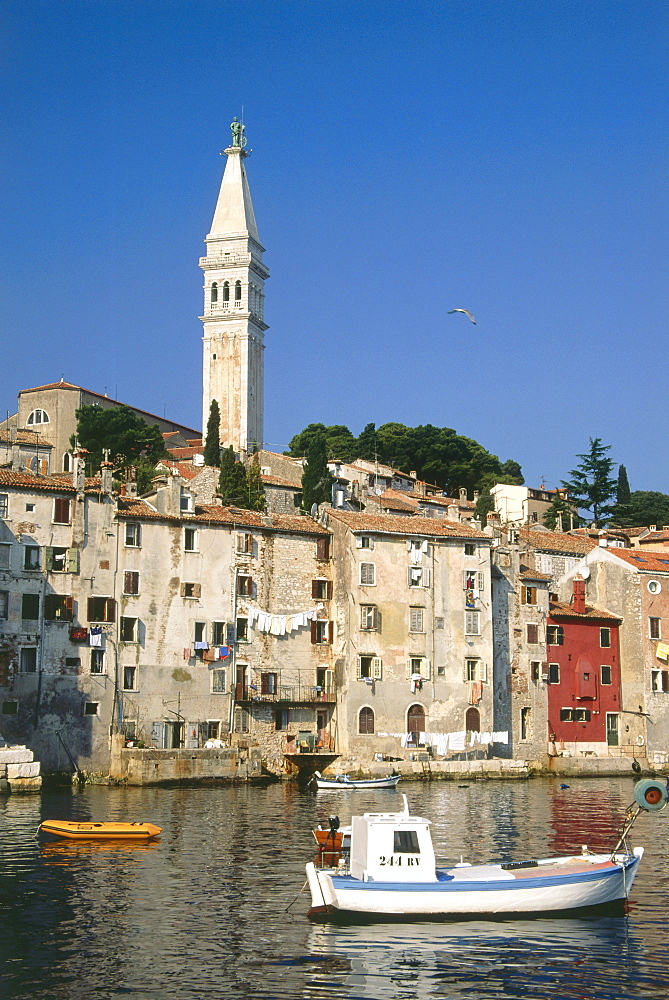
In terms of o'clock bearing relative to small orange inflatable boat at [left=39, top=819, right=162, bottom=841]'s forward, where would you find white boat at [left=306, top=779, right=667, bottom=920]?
The white boat is roughly at 8 o'clock from the small orange inflatable boat.

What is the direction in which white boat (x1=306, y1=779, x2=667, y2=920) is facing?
to the viewer's right

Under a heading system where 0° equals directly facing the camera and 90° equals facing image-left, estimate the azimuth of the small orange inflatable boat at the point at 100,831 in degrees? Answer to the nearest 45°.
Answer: approximately 90°

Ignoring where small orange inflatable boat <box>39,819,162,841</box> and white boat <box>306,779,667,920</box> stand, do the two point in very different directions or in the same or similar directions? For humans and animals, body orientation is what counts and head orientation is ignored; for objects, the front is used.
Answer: very different directions

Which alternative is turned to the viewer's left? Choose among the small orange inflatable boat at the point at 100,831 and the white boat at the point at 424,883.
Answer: the small orange inflatable boat

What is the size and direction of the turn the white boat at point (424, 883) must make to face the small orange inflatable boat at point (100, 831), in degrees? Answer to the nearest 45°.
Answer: approximately 135° to its left
